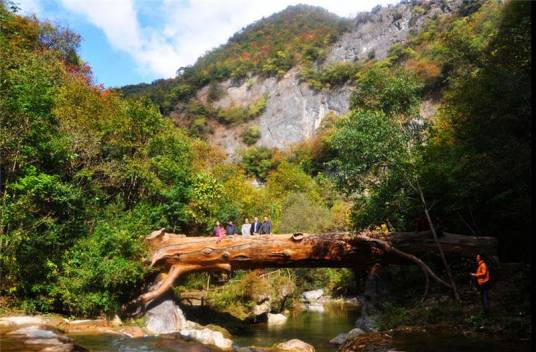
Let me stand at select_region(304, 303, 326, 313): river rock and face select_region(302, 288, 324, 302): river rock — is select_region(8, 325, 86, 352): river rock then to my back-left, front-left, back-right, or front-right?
back-left

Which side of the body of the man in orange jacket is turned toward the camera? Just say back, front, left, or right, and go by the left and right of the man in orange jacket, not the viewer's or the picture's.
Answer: left

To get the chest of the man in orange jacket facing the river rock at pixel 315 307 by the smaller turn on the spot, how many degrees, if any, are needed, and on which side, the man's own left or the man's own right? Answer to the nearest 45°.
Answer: approximately 45° to the man's own right

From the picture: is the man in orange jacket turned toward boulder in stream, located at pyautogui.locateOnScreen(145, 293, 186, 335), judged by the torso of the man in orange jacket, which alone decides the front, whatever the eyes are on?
yes

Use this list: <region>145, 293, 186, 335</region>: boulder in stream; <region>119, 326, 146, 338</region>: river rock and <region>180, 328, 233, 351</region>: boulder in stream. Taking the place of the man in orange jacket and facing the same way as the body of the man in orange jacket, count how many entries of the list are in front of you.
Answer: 3

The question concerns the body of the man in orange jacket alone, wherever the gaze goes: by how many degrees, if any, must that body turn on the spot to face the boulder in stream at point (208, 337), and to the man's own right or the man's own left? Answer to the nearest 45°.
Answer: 0° — they already face it

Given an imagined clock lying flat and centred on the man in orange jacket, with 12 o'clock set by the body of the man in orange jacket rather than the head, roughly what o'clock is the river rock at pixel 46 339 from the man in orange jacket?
The river rock is roughly at 11 o'clock from the man in orange jacket.

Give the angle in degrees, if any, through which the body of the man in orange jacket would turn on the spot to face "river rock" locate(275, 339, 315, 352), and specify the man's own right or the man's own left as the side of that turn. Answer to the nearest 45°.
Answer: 0° — they already face it

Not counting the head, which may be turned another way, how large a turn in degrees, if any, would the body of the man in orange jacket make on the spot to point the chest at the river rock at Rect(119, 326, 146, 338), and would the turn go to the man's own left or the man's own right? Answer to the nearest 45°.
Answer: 0° — they already face it

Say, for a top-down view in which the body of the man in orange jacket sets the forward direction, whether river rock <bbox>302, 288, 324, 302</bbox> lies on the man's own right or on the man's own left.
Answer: on the man's own right
